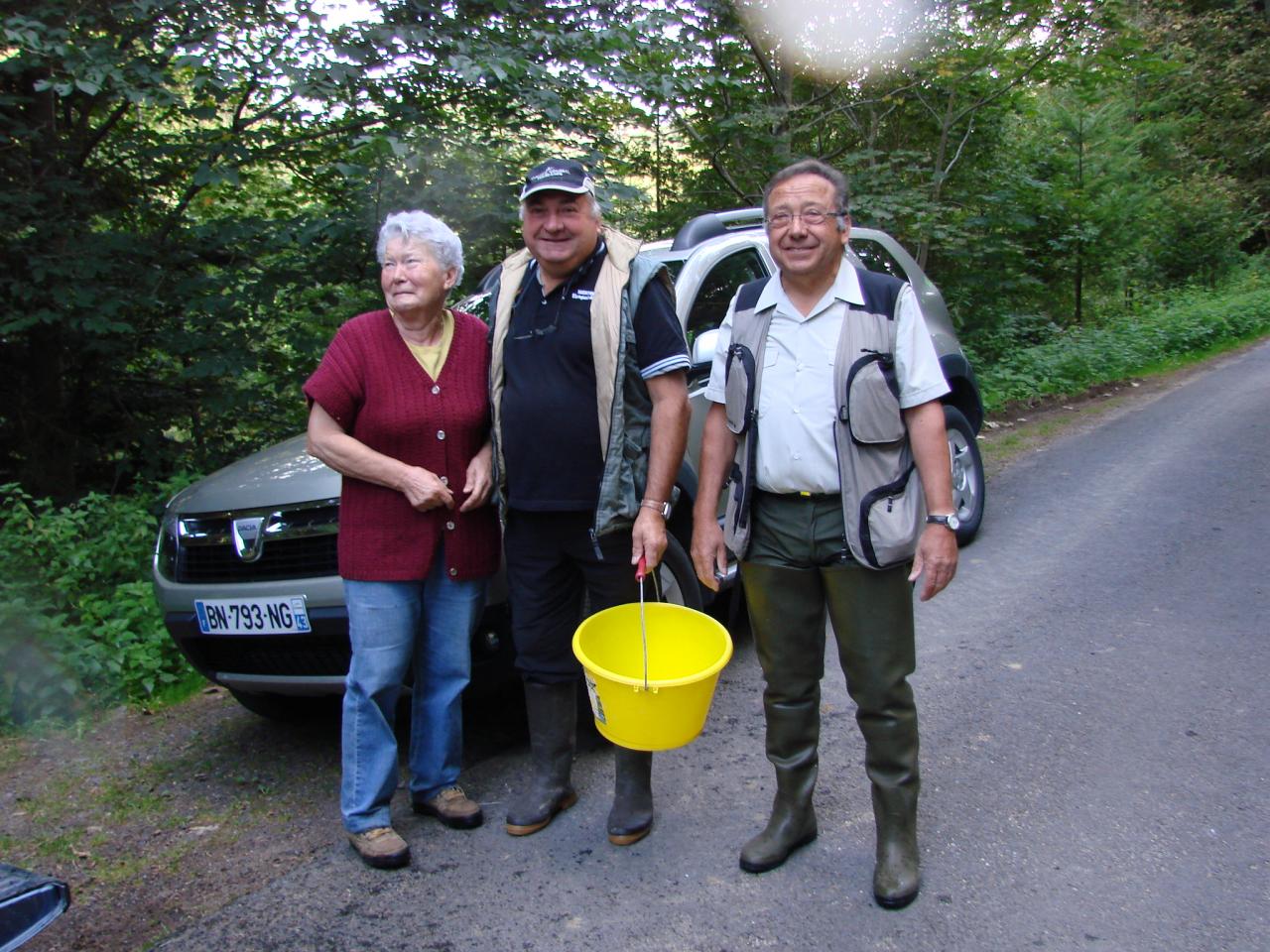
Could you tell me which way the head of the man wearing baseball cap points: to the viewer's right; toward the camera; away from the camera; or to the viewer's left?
toward the camera

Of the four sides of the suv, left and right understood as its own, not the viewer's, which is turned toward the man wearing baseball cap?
left

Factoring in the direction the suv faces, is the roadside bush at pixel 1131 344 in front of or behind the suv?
behind

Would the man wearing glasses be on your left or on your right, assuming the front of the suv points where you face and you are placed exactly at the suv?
on your left

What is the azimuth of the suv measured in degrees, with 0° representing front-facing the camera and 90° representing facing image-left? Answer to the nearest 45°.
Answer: approximately 45°

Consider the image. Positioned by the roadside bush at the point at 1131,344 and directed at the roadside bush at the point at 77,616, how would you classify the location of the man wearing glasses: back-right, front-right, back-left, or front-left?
front-left
